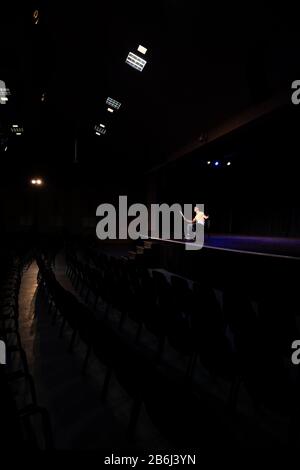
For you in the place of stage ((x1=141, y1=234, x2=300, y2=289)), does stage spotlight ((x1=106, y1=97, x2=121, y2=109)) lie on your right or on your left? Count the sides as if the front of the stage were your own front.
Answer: on your right

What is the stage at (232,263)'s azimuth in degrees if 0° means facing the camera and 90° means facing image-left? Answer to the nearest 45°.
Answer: approximately 45°
